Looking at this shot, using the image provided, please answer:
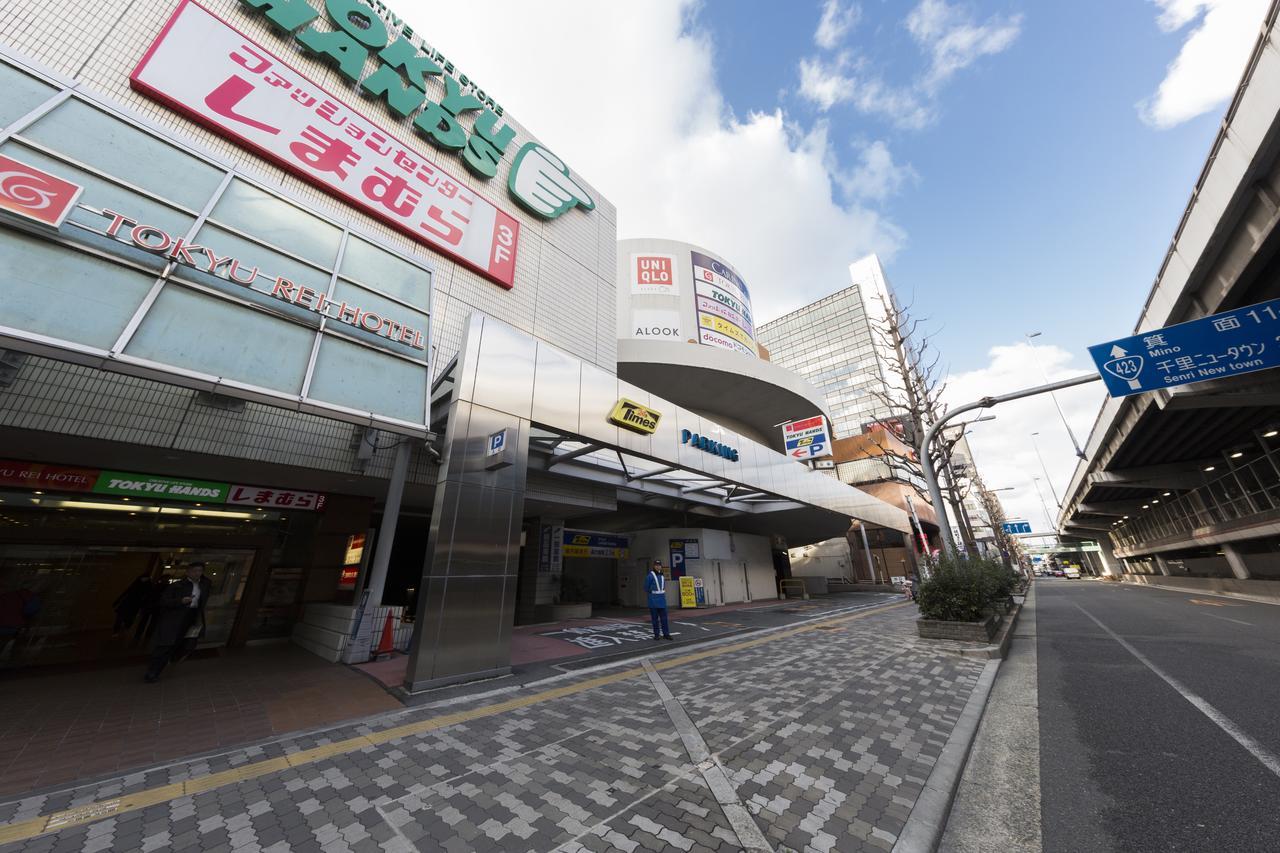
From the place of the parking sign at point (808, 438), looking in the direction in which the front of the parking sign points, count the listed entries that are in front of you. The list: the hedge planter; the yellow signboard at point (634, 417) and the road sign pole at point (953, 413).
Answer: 3

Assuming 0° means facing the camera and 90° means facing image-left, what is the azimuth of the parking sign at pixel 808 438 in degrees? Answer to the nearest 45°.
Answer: approximately 0°

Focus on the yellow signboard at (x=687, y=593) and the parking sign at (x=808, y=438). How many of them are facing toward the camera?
2

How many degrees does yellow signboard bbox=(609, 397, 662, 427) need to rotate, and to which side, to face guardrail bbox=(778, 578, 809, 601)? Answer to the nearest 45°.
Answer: approximately 90° to its left

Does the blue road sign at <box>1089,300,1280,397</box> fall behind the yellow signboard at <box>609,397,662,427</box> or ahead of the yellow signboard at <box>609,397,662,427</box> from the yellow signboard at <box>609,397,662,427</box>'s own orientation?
ahead

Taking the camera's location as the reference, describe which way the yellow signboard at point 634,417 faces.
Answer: facing the viewer and to the right of the viewer

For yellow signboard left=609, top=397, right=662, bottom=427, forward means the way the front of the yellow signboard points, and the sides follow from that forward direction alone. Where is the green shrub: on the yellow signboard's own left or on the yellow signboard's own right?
on the yellow signboard's own left

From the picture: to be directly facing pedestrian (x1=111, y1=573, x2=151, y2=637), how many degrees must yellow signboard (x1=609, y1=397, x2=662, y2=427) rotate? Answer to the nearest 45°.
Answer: approximately 135° to its right

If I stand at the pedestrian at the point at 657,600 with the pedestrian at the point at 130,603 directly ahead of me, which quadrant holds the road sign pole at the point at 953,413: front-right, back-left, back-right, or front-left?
back-left

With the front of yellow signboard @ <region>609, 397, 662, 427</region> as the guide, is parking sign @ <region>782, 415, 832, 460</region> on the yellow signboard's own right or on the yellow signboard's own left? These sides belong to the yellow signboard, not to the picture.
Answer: on the yellow signboard's own left

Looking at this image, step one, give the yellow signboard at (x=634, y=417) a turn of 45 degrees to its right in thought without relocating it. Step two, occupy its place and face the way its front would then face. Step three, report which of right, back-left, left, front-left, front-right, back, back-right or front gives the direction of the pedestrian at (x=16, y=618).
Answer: right

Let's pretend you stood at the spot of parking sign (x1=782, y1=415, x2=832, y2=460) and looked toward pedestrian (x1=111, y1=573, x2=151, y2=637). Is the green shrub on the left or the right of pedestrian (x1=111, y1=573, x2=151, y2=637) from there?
left

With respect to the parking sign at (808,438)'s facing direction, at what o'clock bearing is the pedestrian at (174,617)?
The pedestrian is roughly at 1 o'clock from the parking sign.

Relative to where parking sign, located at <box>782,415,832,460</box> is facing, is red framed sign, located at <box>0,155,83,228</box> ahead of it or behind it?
ahead

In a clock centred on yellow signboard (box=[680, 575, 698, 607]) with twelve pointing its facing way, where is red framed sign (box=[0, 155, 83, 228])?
The red framed sign is roughly at 1 o'clock from the yellow signboard.

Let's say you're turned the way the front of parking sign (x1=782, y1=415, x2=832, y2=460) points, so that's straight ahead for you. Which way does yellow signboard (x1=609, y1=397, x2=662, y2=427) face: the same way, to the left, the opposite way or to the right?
to the left
